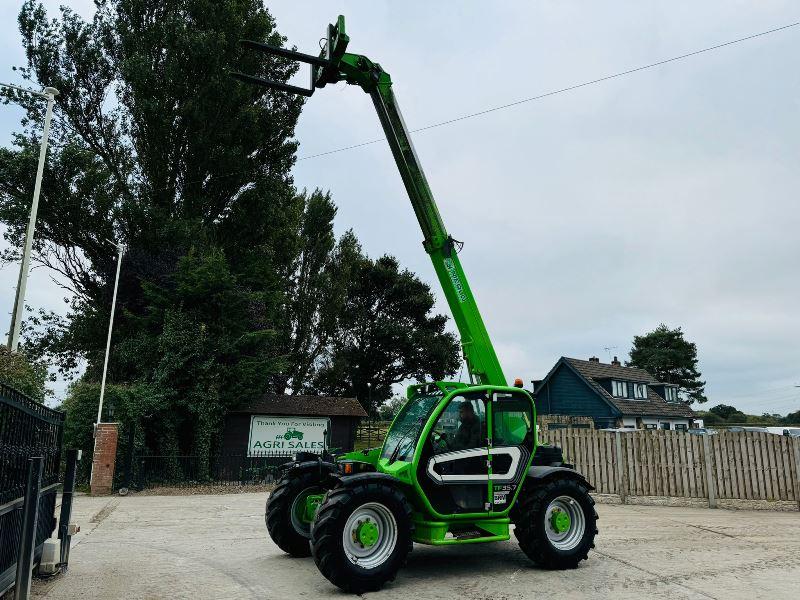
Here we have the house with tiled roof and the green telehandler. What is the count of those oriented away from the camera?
0

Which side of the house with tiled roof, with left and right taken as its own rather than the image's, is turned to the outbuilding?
right

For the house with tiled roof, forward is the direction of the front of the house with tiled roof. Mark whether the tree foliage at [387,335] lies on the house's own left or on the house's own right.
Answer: on the house's own right

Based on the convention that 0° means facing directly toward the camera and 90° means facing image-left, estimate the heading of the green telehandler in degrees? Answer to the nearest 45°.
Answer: approximately 45°

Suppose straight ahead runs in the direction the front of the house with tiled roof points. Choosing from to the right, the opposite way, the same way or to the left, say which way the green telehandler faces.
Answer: to the right

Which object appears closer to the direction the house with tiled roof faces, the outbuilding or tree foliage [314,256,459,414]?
the outbuilding

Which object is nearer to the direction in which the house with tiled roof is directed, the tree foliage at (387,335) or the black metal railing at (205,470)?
the black metal railing

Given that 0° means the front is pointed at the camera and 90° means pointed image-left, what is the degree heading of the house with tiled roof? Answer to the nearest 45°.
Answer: approximately 315°
